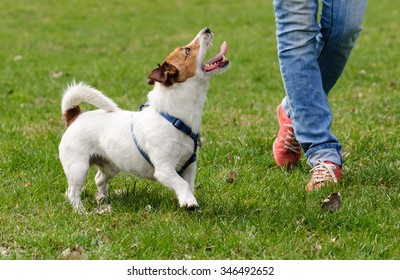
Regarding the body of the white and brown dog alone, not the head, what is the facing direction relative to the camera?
to the viewer's right
